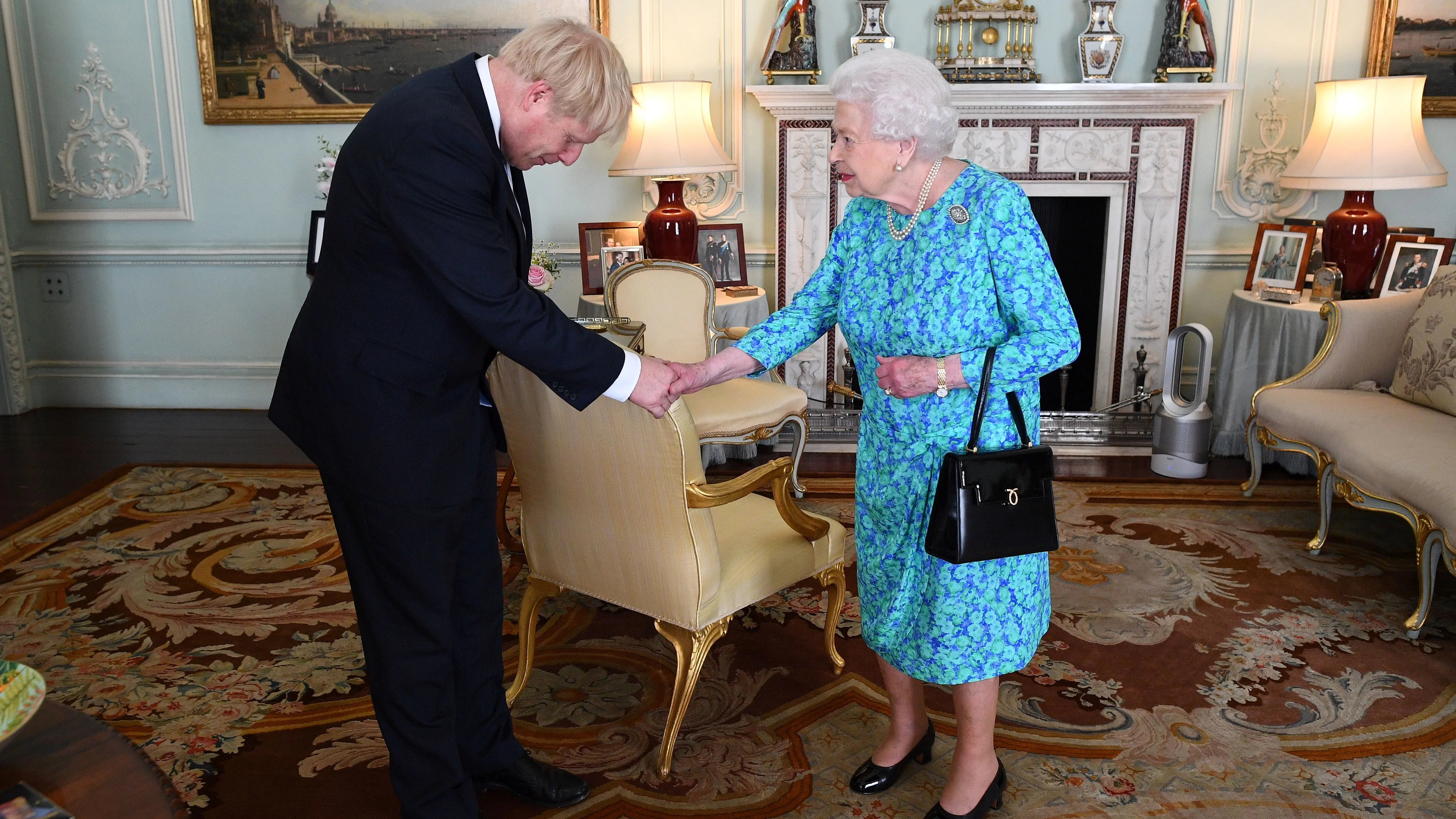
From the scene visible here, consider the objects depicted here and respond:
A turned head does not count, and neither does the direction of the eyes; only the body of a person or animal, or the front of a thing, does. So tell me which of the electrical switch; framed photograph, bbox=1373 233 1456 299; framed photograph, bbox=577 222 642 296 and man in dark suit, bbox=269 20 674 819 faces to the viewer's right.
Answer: the man in dark suit

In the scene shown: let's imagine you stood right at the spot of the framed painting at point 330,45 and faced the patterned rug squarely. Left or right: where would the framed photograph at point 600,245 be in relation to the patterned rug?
left

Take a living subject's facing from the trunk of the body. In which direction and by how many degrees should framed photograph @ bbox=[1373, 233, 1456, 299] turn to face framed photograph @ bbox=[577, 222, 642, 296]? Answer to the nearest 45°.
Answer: approximately 45° to its right

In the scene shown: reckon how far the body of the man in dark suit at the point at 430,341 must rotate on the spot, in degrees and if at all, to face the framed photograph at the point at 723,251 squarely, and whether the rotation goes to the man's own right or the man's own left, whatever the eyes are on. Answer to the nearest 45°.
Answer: approximately 90° to the man's own left

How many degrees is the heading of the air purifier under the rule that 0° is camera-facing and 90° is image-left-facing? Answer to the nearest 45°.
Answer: approximately 45°

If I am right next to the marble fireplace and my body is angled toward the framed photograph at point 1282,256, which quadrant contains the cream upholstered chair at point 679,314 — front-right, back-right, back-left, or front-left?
back-right

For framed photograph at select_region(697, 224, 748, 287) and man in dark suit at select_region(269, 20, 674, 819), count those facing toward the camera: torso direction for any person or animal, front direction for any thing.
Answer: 1

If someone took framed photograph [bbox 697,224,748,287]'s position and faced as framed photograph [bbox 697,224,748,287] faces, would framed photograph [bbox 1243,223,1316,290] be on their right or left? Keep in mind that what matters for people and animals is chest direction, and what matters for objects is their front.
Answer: on their left

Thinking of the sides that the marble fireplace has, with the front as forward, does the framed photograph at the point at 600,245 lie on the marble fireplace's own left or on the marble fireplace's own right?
on the marble fireplace's own right

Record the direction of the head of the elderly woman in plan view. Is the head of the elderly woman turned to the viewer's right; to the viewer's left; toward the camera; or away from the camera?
to the viewer's left

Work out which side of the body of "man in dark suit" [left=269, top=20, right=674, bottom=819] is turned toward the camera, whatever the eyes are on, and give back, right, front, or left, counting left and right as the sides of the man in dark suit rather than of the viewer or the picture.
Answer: right
